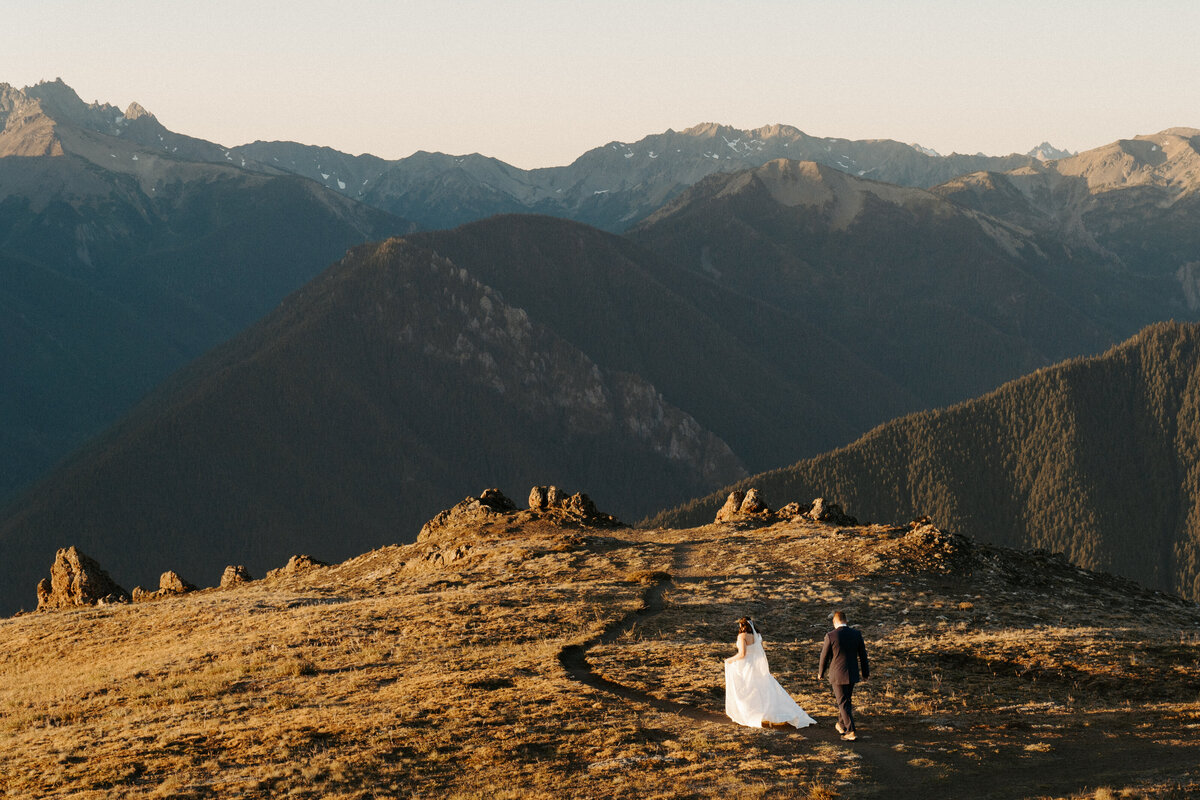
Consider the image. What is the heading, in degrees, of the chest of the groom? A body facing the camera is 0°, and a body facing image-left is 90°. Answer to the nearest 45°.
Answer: approximately 180°

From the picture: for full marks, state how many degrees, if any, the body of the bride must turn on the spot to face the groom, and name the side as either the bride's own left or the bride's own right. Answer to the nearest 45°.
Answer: approximately 135° to the bride's own right

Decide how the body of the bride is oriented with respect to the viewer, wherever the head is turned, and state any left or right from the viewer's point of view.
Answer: facing away from the viewer and to the left of the viewer

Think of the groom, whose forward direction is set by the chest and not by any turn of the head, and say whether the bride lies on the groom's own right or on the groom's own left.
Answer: on the groom's own left
